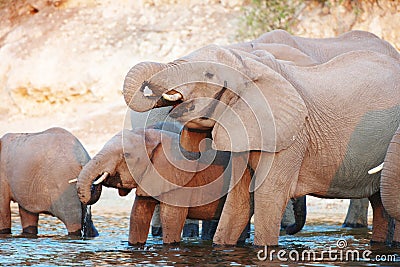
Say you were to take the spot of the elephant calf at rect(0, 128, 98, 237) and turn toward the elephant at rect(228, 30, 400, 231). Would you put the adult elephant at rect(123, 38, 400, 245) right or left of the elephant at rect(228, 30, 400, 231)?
right

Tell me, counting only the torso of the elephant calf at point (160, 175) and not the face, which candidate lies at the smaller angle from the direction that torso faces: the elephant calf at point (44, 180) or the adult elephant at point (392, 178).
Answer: the elephant calf

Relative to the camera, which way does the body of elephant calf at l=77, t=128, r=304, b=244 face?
to the viewer's left

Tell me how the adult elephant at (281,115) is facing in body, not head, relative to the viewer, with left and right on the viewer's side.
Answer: facing to the left of the viewer

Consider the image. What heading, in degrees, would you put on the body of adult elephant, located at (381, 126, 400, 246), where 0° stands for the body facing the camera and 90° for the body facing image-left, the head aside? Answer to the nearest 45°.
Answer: approximately 90°

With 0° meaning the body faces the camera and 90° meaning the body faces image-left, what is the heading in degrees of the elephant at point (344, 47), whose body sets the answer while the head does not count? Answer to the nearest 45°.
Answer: approximately 90°

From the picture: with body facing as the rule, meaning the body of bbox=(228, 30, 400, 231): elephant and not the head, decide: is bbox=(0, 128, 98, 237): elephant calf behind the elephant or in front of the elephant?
in front

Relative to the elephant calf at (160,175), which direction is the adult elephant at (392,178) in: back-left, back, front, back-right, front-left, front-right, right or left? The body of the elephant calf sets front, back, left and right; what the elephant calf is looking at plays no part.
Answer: back-left

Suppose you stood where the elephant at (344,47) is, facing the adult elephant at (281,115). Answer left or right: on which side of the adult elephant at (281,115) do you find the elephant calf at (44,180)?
right
